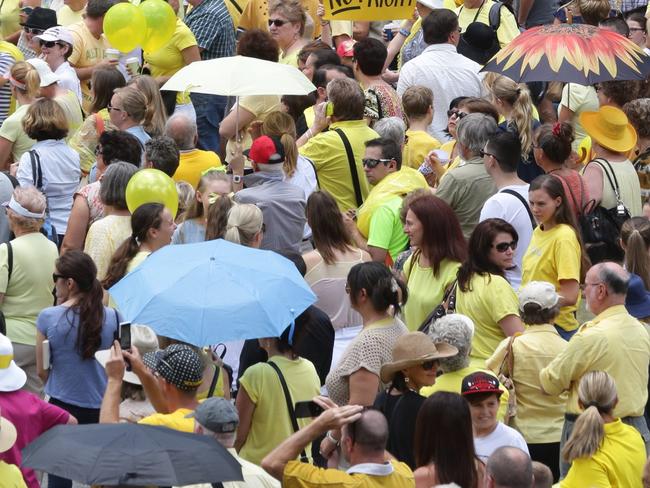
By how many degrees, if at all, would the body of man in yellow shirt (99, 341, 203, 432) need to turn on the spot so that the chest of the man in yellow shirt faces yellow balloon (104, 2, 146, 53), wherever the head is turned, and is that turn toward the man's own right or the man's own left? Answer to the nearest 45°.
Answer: approximately 45° to the man's own right

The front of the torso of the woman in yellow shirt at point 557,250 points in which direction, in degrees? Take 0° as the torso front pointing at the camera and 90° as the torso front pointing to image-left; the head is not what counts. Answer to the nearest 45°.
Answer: approximately 45°

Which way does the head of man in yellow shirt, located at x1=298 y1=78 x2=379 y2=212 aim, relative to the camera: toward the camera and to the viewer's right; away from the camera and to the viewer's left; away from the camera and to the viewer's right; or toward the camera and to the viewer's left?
away from the camera and to the viewer's left

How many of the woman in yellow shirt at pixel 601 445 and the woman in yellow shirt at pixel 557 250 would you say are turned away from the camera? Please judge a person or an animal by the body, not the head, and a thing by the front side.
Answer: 1

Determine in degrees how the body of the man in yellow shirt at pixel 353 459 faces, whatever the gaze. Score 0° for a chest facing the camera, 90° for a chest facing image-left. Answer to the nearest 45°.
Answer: approximately 135°

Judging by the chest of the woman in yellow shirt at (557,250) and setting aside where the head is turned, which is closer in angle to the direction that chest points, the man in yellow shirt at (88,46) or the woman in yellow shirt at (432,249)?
the woman in yellow shirt

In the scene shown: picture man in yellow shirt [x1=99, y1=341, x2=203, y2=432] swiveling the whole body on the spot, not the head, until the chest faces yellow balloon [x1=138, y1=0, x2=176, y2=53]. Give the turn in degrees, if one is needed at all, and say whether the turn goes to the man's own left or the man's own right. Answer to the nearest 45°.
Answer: approximately 45° to the man's own right

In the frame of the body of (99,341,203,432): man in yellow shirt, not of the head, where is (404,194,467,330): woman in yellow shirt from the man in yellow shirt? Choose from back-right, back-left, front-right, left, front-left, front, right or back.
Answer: right

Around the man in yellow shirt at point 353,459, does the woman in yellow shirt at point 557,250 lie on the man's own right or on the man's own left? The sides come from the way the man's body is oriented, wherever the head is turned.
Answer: on the man's own right

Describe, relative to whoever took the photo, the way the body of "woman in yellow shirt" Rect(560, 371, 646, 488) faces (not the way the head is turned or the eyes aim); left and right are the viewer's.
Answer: facing away from the viewer

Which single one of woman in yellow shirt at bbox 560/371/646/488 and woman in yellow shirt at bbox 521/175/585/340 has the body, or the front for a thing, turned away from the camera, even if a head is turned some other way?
woman in yellow shirt at bbox 560/371/646/488

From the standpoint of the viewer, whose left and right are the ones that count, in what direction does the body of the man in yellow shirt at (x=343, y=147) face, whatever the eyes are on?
facing away from the viewer and to the left of the viewer
